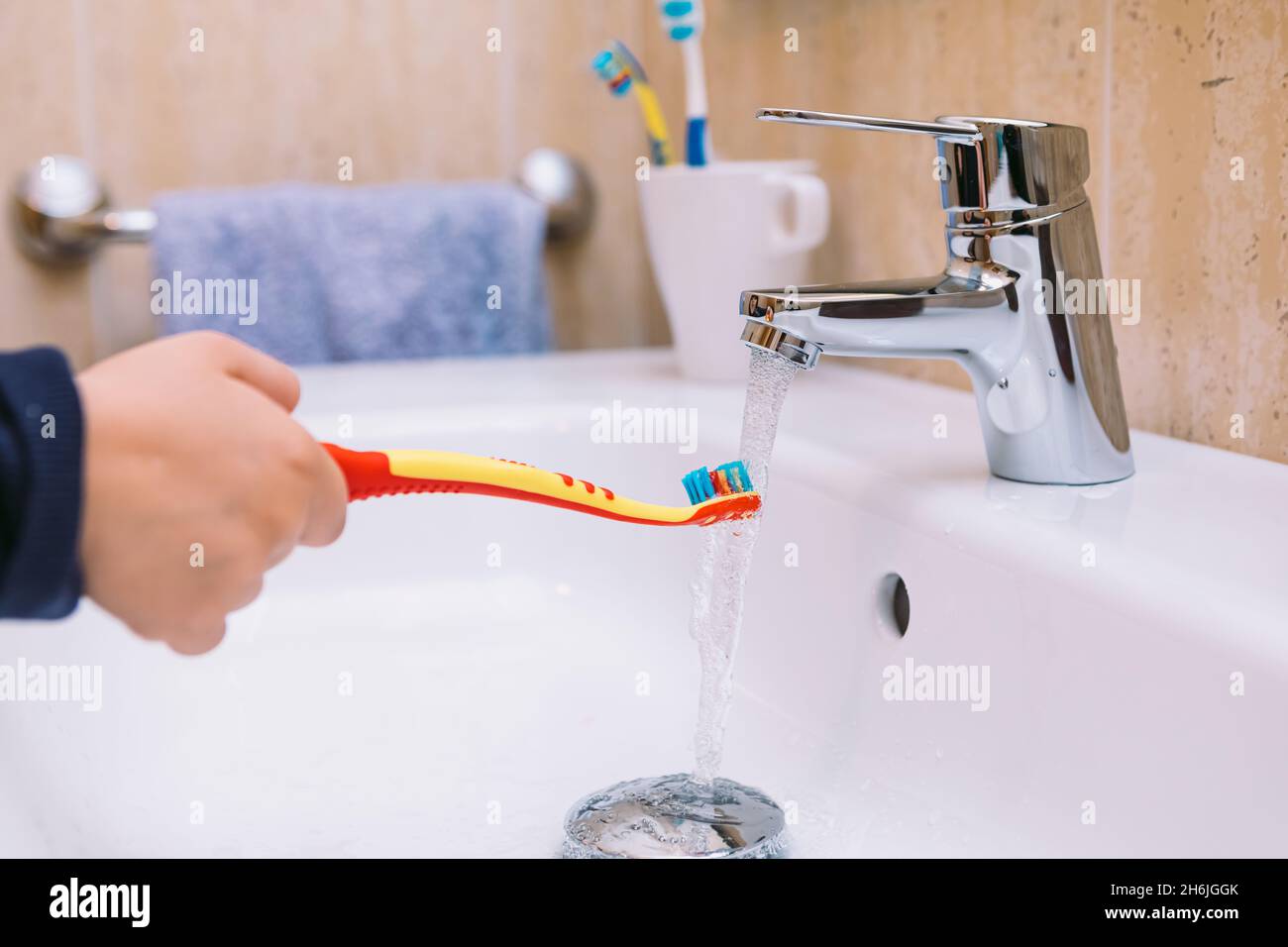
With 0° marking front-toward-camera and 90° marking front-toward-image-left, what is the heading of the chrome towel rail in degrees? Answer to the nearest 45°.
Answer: approximately 0°

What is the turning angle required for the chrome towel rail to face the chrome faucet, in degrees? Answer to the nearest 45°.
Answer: approximately 45° to its left

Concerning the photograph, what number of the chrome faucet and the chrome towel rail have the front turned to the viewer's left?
1

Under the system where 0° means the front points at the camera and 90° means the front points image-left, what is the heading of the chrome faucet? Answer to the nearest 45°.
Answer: approximately 90°
